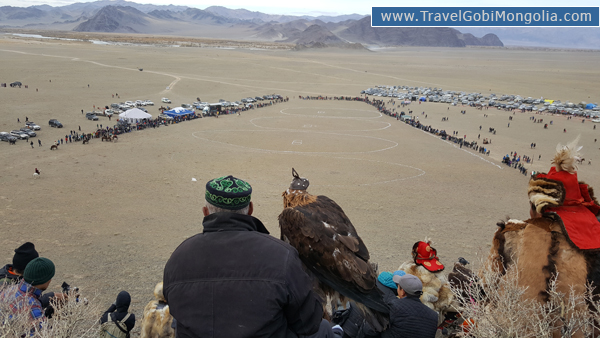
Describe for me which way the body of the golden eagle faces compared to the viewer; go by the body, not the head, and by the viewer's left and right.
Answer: facing away from the viewer and to the left of the viewer

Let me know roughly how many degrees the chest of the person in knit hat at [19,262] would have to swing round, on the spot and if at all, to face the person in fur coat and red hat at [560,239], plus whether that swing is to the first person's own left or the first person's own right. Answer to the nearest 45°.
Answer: approximately 90° to the first person's own right

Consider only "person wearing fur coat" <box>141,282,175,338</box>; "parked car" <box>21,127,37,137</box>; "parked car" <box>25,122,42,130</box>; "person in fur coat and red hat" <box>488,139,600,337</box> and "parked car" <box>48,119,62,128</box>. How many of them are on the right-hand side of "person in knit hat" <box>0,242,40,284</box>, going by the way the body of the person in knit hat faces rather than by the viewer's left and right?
2

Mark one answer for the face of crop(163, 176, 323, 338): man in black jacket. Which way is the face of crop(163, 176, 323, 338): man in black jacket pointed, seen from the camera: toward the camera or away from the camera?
away from the camera

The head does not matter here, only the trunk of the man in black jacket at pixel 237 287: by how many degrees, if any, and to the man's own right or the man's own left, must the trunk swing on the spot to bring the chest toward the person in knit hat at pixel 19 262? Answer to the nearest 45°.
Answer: approximately 45° to the man's own left

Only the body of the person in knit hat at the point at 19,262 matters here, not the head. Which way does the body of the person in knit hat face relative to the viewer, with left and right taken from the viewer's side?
facing away from the viewer and to the right of the viewer

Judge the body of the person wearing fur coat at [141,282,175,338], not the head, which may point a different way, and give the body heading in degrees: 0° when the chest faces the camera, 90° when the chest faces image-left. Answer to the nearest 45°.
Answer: approximately 180°

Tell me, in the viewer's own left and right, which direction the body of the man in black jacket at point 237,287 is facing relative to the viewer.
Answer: facing away from the viewer

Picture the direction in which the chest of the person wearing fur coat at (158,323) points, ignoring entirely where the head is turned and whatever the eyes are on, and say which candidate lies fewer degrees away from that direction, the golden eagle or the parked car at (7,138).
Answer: the parked car

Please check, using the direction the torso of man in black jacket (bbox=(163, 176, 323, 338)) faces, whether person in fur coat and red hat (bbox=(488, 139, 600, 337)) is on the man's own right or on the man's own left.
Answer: on the man's own right

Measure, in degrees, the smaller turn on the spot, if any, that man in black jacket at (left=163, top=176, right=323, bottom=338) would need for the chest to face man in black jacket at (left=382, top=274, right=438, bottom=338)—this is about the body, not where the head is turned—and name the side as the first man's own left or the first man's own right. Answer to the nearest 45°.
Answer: approximately 45° to the first man's own right
